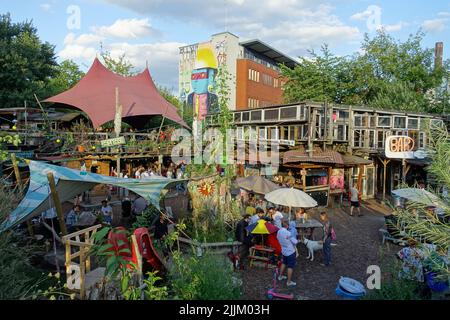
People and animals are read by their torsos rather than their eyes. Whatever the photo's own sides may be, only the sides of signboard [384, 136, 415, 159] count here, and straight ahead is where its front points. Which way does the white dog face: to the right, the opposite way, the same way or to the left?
to the right

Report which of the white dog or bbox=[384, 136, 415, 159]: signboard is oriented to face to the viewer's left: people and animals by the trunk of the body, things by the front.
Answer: the white dog

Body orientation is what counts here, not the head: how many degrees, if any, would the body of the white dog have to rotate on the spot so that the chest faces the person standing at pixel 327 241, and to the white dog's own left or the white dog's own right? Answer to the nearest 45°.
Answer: approximately 135° to the white dog's own left

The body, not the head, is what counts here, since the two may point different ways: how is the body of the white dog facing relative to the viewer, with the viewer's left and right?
facing to the left of the viewer

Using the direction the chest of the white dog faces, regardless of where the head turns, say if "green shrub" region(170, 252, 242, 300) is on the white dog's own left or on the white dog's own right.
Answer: on the white dog's own left

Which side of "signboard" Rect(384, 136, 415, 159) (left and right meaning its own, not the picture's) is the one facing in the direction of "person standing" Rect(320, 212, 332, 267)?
front
